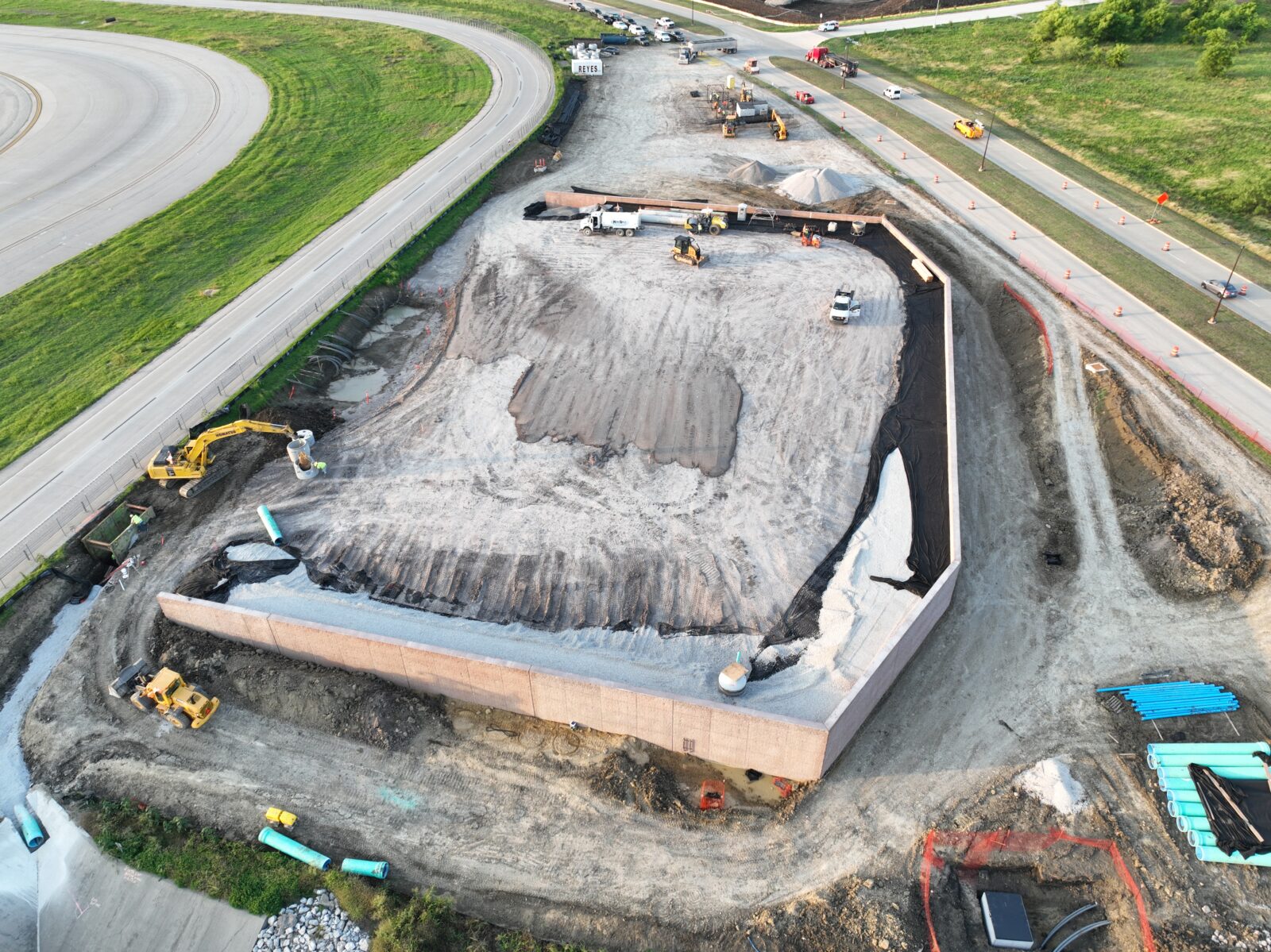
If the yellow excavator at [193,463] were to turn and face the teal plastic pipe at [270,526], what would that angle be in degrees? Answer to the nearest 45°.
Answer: approximately 45° to its right

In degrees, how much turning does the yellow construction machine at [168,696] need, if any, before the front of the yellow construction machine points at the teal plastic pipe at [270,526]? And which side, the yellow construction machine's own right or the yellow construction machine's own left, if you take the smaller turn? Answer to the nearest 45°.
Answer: approximately 90° to the yellow construction machine's own right

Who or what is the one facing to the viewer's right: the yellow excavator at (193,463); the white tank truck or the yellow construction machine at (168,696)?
the yellow excavator

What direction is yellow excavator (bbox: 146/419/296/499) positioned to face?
to the viewer's right

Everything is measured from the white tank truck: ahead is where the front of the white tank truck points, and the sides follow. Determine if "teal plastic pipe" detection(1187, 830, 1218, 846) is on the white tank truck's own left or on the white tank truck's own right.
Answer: on the white tank truck's own left

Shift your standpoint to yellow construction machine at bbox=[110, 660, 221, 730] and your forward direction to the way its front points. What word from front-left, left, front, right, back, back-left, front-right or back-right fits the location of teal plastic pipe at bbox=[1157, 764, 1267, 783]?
back

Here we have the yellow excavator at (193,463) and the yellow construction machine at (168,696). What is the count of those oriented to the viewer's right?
1

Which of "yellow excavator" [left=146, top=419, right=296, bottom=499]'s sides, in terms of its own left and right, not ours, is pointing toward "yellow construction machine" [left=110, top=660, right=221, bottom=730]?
right

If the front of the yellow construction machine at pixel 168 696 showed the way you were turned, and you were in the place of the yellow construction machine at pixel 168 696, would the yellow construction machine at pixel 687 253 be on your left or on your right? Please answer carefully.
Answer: on your right

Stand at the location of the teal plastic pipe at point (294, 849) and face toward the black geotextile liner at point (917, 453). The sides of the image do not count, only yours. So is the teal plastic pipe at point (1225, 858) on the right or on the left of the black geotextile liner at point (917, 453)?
right

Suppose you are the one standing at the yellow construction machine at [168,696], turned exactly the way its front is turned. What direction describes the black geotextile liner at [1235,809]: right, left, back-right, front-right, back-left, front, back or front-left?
back

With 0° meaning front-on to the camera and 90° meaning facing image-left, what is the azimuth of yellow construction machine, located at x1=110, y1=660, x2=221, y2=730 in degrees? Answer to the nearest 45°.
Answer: approximately 135°

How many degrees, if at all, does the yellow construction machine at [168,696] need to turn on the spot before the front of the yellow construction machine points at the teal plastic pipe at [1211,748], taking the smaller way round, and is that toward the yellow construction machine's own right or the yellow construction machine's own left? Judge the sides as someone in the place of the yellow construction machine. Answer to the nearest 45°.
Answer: approximately 180°
